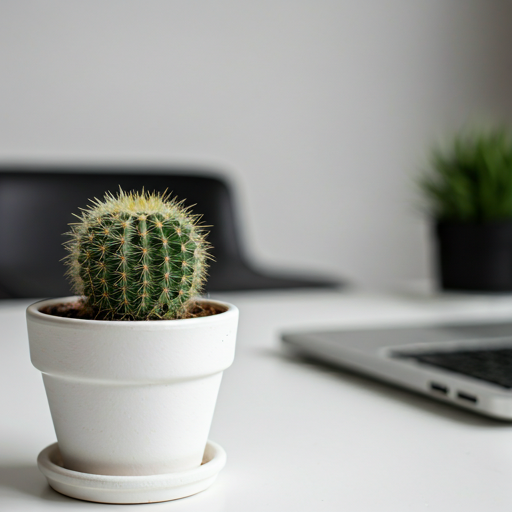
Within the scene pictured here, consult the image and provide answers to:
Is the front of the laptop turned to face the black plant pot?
no

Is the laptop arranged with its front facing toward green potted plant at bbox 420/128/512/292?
no
